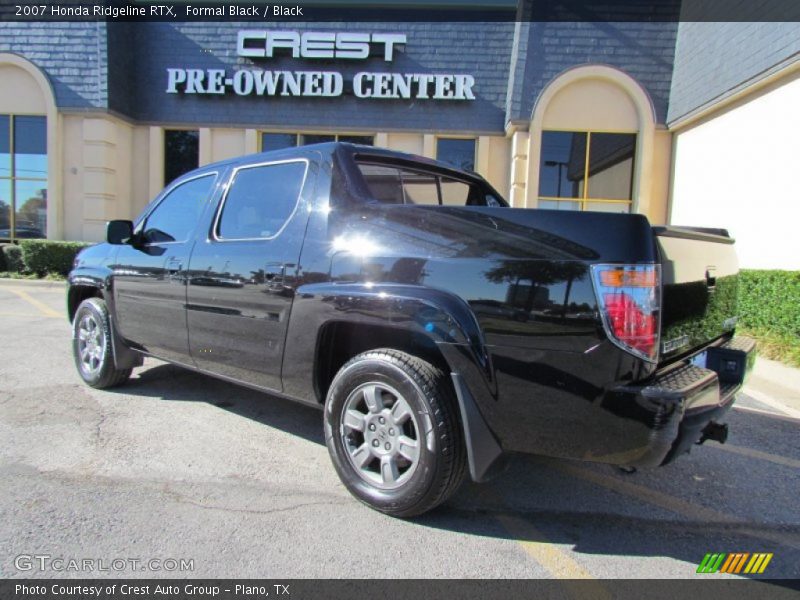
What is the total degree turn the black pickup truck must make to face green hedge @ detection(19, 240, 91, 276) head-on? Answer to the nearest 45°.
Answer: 0° — it already faces it

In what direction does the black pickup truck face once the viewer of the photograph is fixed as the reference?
facing away from the viewer and to the left of the viewer

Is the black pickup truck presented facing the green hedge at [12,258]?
yes
